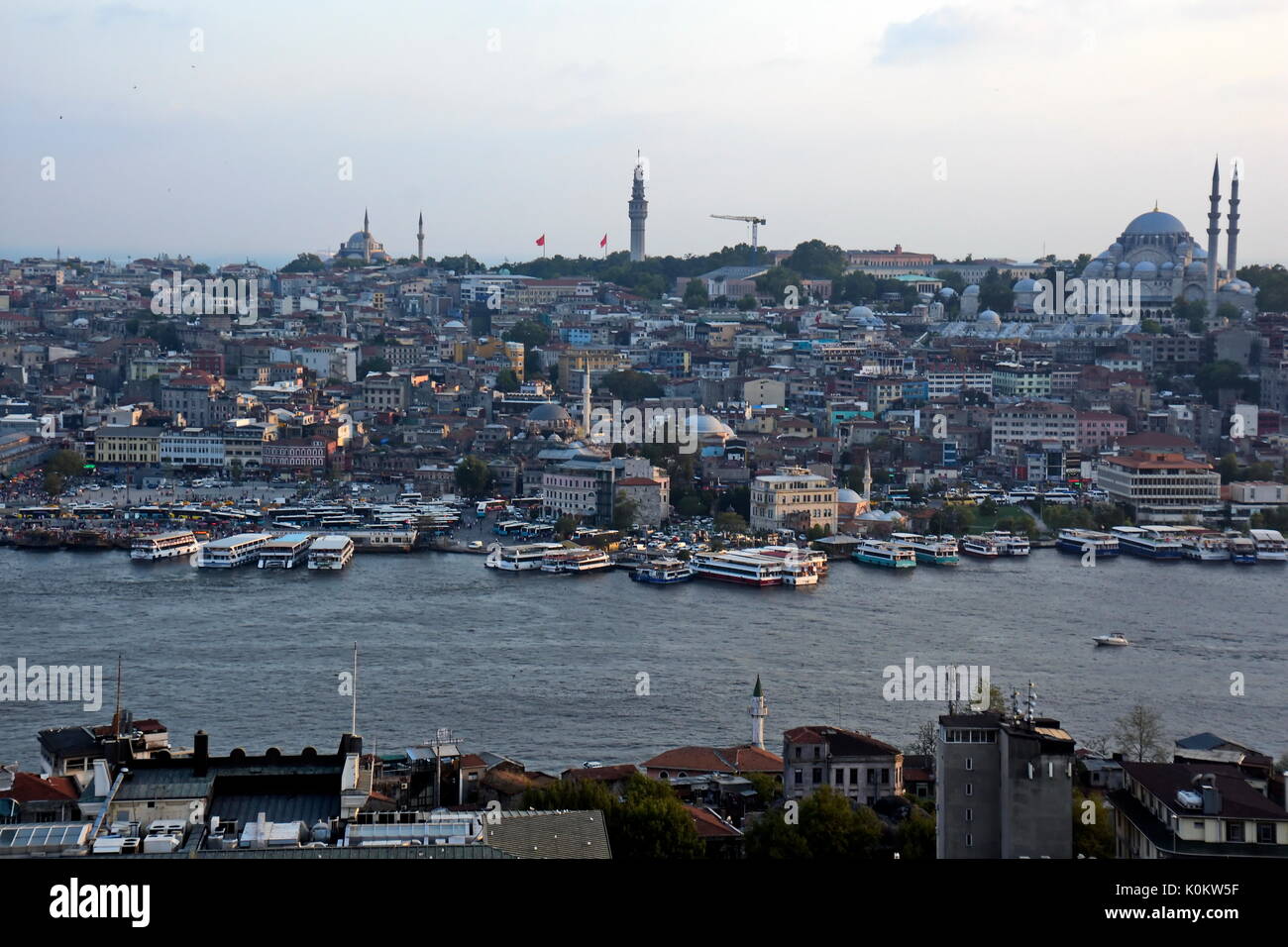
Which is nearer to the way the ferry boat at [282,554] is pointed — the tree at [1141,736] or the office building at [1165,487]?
the tree

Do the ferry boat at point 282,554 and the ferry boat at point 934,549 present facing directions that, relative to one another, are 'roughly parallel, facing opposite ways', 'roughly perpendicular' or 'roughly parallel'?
roughly perpendicular

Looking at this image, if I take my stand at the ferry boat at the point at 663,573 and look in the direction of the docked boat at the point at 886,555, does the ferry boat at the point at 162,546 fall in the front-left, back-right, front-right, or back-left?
back-left

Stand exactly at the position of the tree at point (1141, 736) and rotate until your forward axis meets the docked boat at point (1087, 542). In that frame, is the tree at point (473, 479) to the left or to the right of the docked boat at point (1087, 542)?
left

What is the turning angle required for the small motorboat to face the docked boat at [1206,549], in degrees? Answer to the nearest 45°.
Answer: approximately 90° to its right

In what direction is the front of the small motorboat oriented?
to the viewer's left

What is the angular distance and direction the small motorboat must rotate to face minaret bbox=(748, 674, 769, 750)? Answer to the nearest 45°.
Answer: approximately 90° to its left

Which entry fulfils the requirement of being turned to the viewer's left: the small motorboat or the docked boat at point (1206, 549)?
the small motorboat

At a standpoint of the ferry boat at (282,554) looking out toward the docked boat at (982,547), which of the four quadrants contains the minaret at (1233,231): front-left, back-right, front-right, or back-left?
front-left

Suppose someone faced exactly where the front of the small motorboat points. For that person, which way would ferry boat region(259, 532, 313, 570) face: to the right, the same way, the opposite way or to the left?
to the left

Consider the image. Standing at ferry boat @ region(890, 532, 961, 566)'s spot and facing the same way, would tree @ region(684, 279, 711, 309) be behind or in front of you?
behind

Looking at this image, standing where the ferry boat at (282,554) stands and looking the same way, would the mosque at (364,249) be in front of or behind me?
behind

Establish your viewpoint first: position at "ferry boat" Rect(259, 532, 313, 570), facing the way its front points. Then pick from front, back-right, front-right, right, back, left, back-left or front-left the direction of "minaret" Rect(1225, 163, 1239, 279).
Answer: back

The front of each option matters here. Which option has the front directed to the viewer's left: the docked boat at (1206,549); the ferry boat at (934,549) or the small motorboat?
the small motorboat

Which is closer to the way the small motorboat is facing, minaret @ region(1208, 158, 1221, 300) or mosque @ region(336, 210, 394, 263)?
the mosque
